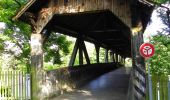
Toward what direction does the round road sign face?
toward the camera

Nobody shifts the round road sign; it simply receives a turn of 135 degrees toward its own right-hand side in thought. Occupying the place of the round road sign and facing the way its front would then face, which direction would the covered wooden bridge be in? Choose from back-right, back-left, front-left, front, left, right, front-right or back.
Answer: front

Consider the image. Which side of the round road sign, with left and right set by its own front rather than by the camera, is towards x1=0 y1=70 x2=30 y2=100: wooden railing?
right
